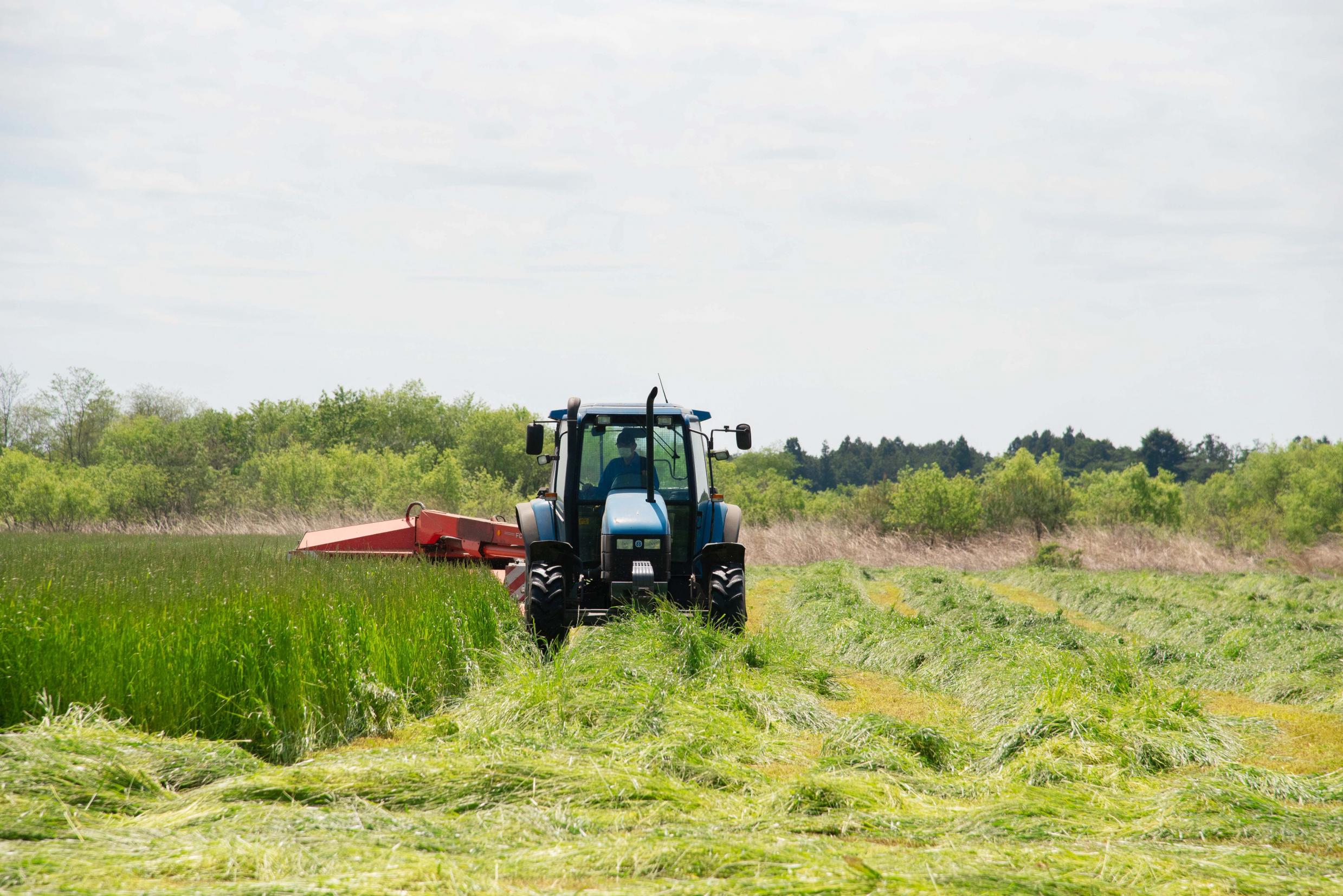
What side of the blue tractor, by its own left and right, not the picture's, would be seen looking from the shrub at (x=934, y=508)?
back

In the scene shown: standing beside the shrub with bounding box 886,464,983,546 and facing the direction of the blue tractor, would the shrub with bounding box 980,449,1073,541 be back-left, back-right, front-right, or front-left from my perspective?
back-left

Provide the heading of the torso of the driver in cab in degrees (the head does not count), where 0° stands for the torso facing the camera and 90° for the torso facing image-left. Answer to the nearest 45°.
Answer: approximately 0°

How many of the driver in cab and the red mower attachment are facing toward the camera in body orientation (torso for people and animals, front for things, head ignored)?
2

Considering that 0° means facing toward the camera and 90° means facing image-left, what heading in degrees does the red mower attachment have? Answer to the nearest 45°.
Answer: approximately 0°

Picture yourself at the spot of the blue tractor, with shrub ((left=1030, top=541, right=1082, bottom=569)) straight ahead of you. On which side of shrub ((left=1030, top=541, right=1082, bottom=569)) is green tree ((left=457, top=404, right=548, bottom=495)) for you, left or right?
left

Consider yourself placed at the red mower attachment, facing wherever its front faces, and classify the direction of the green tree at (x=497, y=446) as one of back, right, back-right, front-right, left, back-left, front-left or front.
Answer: back

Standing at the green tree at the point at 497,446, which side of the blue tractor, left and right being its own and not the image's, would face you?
back

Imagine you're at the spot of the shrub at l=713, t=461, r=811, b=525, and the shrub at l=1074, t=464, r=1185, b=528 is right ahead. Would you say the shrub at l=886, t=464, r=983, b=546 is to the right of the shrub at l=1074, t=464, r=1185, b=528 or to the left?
right
